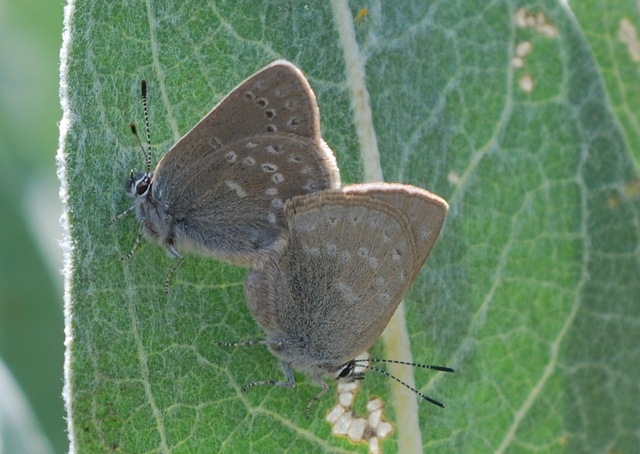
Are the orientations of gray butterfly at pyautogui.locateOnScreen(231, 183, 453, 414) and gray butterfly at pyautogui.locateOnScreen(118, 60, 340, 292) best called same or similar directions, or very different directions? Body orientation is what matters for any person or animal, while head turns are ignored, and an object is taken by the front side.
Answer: very different directions

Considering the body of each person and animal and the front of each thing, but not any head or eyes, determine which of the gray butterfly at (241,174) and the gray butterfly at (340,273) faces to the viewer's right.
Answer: the gray butterfly at (340,273)

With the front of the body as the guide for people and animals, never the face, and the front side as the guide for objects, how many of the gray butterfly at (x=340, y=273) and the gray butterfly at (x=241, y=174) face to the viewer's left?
1

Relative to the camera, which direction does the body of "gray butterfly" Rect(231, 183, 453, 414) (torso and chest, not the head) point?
to the viewer's right

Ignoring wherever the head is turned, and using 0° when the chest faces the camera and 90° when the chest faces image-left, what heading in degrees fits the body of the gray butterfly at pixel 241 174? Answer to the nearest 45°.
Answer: approximately 90°
